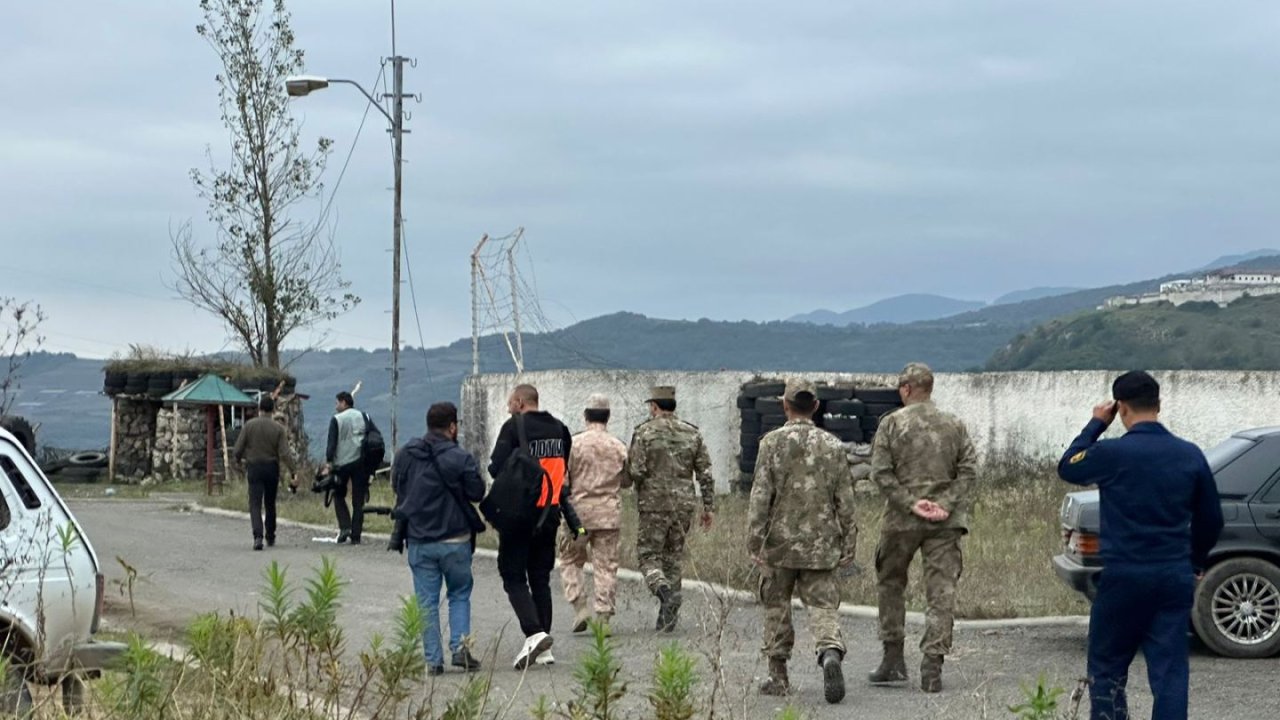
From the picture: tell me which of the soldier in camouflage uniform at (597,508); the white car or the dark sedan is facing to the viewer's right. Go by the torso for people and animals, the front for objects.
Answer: the dark sedan

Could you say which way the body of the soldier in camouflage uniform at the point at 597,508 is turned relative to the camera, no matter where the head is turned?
away from the camera

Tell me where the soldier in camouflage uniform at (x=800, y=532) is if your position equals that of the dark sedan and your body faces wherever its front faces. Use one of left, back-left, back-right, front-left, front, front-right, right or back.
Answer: back-right

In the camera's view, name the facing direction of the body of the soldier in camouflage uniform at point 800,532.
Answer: away from the camera

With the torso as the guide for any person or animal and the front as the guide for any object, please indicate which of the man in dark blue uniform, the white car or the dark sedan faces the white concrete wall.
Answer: the man in dark blue uniform

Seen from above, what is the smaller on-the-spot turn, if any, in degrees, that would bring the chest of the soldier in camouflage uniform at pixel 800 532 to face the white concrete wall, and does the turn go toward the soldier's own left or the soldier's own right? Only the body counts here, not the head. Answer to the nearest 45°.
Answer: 0° — they already face it

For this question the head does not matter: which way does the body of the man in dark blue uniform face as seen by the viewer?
away from the camera

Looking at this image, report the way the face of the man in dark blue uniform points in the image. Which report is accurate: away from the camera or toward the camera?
away from the camera

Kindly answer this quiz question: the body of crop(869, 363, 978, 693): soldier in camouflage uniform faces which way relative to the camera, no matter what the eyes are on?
away from the camera
